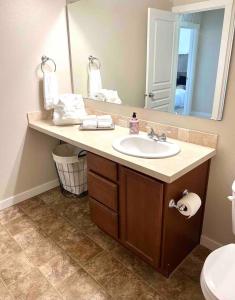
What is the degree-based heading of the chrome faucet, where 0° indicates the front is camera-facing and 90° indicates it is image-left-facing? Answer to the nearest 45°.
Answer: approximately 45°

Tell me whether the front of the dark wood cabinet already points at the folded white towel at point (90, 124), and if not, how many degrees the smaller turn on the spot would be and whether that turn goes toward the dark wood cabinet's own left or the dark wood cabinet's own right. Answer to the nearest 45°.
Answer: approximately 90° to the dark wood cabinet's own right

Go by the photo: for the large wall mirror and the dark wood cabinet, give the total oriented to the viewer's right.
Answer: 0

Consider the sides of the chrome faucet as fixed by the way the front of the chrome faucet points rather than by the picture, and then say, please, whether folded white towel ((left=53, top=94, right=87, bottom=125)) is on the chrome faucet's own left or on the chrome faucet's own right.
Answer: on the chrome faucet's own right

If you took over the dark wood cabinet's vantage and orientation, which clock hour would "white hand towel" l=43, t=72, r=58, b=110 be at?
The white hand towel is roughly at 3 o'clock from the dark wood cabinet.

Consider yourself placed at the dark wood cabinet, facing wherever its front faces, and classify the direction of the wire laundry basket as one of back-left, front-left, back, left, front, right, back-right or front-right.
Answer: right

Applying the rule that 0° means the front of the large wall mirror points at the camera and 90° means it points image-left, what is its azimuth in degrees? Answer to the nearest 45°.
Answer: approximately 45°

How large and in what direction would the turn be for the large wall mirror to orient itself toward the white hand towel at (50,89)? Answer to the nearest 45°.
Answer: approximately 45° to its right
